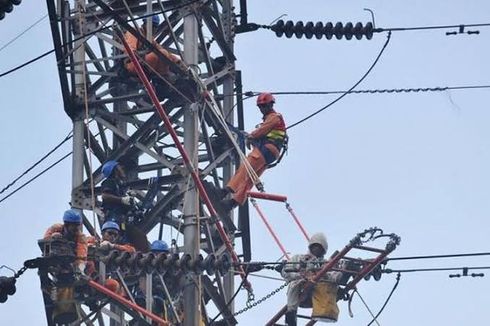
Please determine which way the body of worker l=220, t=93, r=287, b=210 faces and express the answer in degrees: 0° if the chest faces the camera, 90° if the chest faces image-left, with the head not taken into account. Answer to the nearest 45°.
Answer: approximately 90°

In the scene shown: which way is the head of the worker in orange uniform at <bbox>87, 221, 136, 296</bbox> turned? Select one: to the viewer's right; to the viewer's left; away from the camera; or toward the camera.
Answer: toward the camera

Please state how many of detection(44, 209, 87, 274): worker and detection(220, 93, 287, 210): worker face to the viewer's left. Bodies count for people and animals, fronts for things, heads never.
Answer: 1

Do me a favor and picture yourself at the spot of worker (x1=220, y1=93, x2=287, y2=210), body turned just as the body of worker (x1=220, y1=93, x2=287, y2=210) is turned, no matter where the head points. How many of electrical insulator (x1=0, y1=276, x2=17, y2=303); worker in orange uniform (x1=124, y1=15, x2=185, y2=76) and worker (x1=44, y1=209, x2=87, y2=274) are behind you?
0
